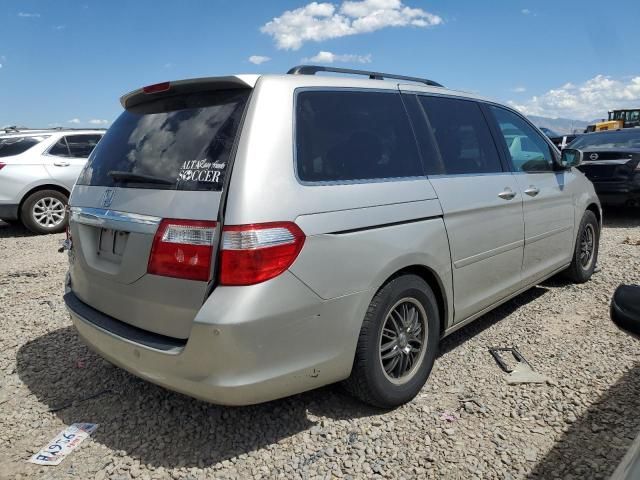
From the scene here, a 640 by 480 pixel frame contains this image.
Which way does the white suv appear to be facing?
to the viewer's right

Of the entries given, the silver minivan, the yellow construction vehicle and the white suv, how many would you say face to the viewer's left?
1

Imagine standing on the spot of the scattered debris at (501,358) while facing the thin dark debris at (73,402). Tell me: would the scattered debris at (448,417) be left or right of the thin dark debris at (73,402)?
left

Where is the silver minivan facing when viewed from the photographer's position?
facing away from the viewer and to the right of the viewer

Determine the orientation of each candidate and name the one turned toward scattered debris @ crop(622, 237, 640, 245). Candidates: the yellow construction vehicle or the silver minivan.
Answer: the silver minivan

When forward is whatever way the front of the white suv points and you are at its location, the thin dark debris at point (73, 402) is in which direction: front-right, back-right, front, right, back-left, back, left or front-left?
right

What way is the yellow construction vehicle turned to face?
to the viewer's left

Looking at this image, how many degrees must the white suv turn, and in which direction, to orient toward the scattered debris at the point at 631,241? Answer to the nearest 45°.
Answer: approximately 45° to its right
